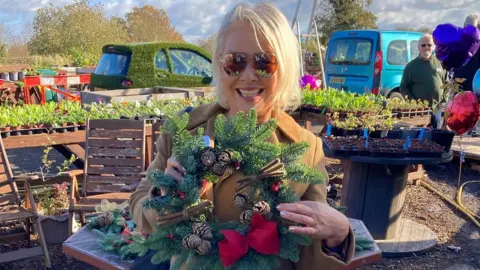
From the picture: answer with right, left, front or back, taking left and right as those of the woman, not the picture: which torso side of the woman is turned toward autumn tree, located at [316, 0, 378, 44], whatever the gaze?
back

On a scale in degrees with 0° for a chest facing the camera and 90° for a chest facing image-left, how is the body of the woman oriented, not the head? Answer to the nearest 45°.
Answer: approximately 0°

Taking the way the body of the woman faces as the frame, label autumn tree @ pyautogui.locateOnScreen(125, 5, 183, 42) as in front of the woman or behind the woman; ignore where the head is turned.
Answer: behind
